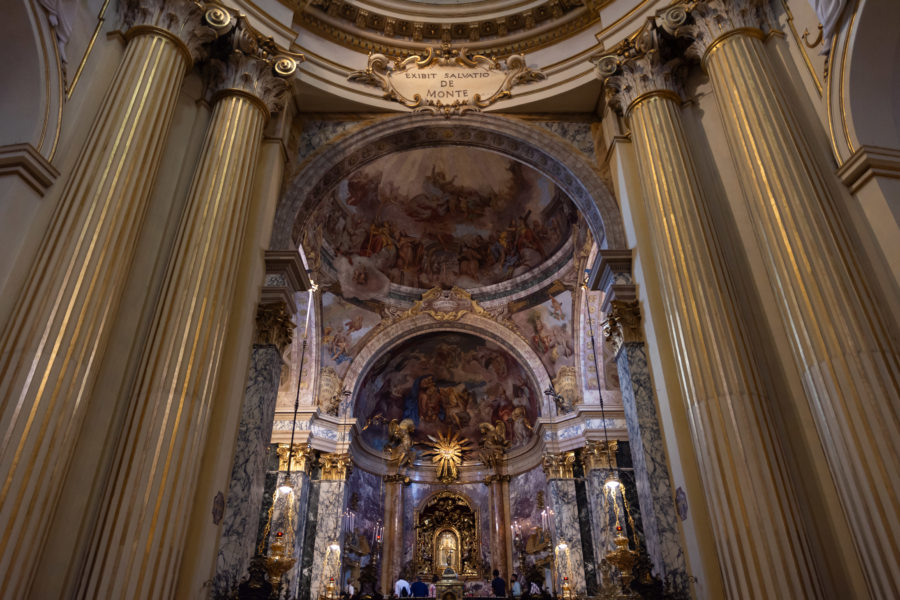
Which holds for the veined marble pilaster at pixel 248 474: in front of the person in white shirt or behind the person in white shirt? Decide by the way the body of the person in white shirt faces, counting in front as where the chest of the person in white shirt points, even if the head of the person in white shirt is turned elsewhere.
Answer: behind

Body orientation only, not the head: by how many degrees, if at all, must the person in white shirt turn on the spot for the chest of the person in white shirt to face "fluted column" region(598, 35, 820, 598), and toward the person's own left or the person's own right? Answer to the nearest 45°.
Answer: approximately 180°

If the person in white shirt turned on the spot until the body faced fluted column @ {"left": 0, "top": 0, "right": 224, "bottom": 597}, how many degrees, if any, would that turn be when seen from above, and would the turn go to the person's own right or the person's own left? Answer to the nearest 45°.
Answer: approximately 180°

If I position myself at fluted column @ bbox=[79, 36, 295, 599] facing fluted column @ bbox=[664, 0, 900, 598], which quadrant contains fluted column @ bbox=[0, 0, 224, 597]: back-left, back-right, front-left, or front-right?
back-right

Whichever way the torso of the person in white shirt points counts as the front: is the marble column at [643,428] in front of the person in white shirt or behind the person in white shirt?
behind

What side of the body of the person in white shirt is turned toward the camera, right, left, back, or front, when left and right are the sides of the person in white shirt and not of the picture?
back
